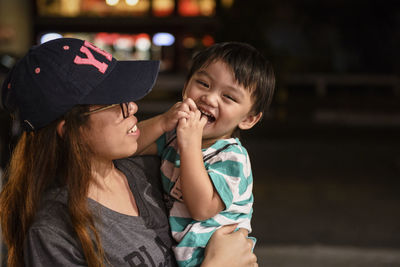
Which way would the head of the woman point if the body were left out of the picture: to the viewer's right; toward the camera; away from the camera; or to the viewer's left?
to the viewer's right

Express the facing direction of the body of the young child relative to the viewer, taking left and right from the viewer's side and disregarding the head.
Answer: facing the viewer and to the left of the viewer

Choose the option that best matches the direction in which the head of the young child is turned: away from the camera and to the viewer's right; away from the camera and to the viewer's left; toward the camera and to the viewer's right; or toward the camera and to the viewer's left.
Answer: toward the camera and to the viewer's left

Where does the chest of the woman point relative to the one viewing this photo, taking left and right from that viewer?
facing the viewer and to the right of the viewer
